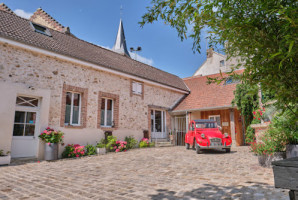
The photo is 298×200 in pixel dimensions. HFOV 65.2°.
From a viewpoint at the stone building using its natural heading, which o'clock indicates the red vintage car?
The red vintage car is roughly at 11 o'clock from the stone building.

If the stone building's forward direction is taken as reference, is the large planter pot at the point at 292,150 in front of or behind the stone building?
in front

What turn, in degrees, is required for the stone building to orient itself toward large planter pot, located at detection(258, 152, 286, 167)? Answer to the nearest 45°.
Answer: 0° — it already faces it

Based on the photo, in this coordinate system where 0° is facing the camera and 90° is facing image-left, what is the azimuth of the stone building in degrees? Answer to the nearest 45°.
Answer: approximately 315°
